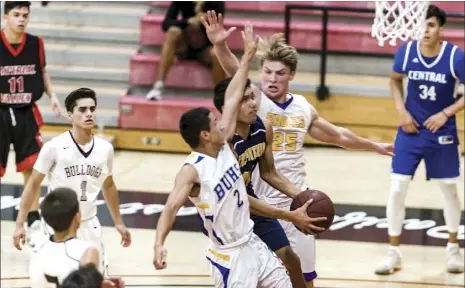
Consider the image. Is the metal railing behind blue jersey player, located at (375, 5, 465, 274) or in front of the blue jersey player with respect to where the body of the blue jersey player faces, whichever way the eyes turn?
behind

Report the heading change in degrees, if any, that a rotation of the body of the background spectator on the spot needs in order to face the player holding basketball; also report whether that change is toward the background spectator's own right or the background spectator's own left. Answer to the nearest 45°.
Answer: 0° — they already face them

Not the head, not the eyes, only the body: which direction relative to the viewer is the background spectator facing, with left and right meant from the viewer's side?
facing the viewer

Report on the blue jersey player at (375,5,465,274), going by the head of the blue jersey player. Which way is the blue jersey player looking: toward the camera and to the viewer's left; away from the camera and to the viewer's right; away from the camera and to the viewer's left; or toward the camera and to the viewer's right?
toward the camera and to the viewer's left

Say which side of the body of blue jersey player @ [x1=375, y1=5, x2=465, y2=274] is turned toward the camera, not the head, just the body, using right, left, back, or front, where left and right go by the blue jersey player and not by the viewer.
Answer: front

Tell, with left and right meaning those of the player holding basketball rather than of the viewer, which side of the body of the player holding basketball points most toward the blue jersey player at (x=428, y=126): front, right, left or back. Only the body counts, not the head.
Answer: left

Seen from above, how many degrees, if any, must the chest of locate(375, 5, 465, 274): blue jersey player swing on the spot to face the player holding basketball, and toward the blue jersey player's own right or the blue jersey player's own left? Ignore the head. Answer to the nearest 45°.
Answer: approximately 45° to the blue jersey player's own right

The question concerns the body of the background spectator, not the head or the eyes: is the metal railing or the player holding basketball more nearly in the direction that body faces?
the player holding basketball

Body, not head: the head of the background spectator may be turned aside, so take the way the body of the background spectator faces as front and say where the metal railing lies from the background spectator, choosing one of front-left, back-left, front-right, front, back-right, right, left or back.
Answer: left
